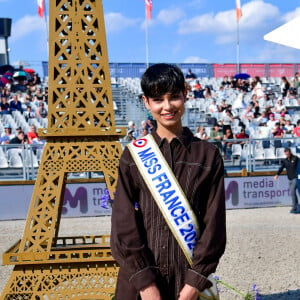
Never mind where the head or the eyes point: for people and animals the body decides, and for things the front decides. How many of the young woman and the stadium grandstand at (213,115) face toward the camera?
2

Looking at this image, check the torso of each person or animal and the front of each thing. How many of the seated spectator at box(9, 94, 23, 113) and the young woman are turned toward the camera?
2

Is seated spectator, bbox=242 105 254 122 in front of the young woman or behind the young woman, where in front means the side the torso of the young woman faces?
behind

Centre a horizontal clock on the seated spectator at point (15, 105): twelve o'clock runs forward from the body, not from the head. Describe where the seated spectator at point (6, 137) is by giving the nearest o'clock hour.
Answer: the seated spectator at point (6, 137) is roughly at 12 o'clock from the seated spectator at point (15, 105).

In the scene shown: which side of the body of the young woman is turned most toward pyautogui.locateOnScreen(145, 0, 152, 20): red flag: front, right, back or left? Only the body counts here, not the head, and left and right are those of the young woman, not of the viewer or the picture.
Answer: back

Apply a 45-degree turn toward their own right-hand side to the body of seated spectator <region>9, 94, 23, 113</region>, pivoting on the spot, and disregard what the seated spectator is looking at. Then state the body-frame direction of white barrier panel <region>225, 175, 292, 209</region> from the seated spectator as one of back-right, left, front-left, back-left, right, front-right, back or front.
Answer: left

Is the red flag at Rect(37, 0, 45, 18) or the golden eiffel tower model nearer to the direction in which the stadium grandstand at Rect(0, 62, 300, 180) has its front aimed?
the golden eiffel tower model

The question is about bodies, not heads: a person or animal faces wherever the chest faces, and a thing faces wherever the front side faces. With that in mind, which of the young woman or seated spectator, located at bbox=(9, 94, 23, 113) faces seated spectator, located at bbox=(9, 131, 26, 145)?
seated spectator, located at bbox=(9, 94, 23, 113)

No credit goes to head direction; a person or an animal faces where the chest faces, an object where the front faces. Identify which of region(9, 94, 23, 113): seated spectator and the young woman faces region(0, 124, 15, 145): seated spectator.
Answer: region(9, 94, 23, 113): seated spectator

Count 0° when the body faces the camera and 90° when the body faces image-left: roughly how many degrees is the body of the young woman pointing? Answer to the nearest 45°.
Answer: approximately 0°

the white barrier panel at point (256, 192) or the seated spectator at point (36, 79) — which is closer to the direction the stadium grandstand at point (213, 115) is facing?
the white barrier panel

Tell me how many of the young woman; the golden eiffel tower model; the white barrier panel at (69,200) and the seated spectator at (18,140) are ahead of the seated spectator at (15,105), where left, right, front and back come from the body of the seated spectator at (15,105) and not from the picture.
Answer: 4

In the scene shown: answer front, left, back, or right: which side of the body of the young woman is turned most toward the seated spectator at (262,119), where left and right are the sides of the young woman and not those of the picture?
back
